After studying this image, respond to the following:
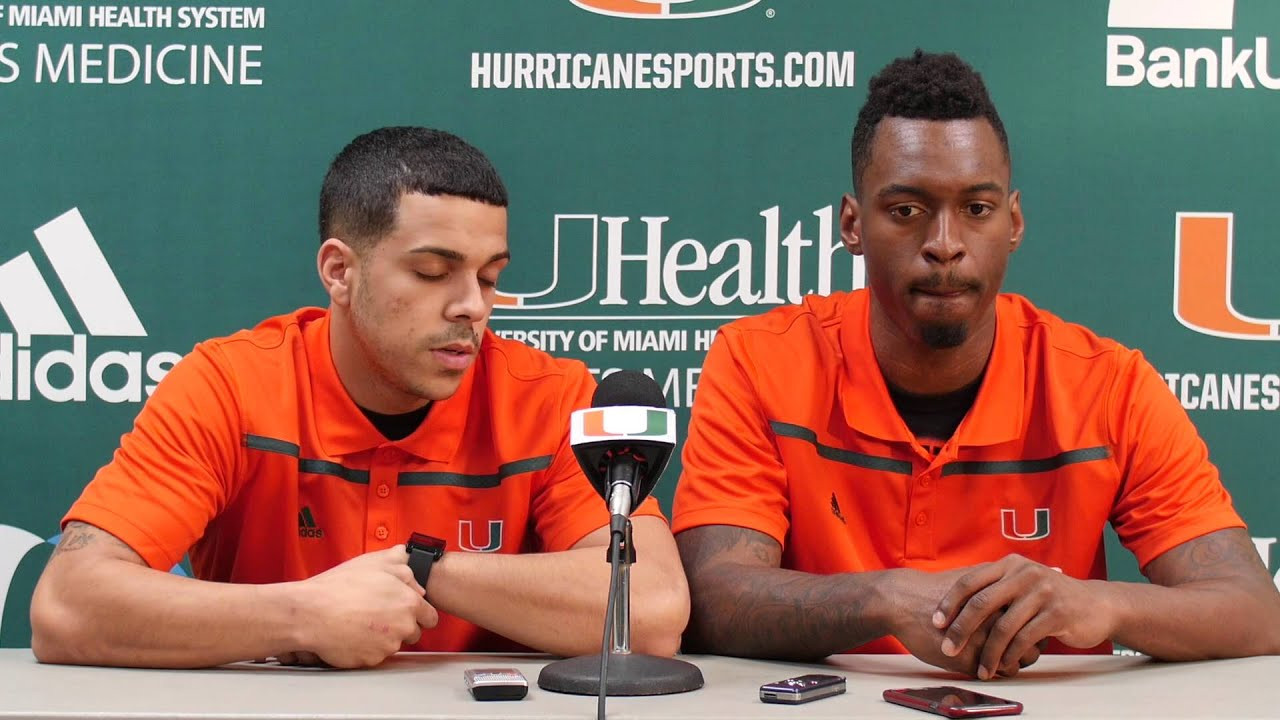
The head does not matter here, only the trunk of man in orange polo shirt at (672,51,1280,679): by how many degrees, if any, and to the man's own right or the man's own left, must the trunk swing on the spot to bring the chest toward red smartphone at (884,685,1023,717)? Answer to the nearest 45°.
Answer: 0° — they already face it

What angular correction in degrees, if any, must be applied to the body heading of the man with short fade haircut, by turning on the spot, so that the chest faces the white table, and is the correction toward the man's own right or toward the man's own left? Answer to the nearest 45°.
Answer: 0° — they already face it

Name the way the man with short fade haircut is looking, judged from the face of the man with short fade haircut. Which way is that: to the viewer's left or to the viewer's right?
to the viewer's right

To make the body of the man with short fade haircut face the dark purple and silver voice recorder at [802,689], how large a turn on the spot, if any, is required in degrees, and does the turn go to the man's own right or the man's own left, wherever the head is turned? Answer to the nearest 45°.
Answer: approximately 45° to the man's own left

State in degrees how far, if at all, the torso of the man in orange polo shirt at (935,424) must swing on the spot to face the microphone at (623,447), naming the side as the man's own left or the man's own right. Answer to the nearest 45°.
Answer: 0° — they already face it

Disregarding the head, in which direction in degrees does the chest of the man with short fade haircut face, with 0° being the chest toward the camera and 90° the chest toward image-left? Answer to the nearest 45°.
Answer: approximately 0°

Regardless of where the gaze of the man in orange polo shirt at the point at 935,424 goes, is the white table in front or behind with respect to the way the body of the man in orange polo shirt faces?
in front

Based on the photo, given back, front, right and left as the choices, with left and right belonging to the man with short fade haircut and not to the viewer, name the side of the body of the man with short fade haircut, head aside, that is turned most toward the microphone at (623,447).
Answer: front

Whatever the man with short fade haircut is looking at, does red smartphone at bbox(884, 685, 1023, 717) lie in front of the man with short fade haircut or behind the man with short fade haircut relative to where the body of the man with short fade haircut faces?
in front

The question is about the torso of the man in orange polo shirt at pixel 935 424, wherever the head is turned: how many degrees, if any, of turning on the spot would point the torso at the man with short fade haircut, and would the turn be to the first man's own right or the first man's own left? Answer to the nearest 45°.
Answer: approximately 90° to the first man's own right
